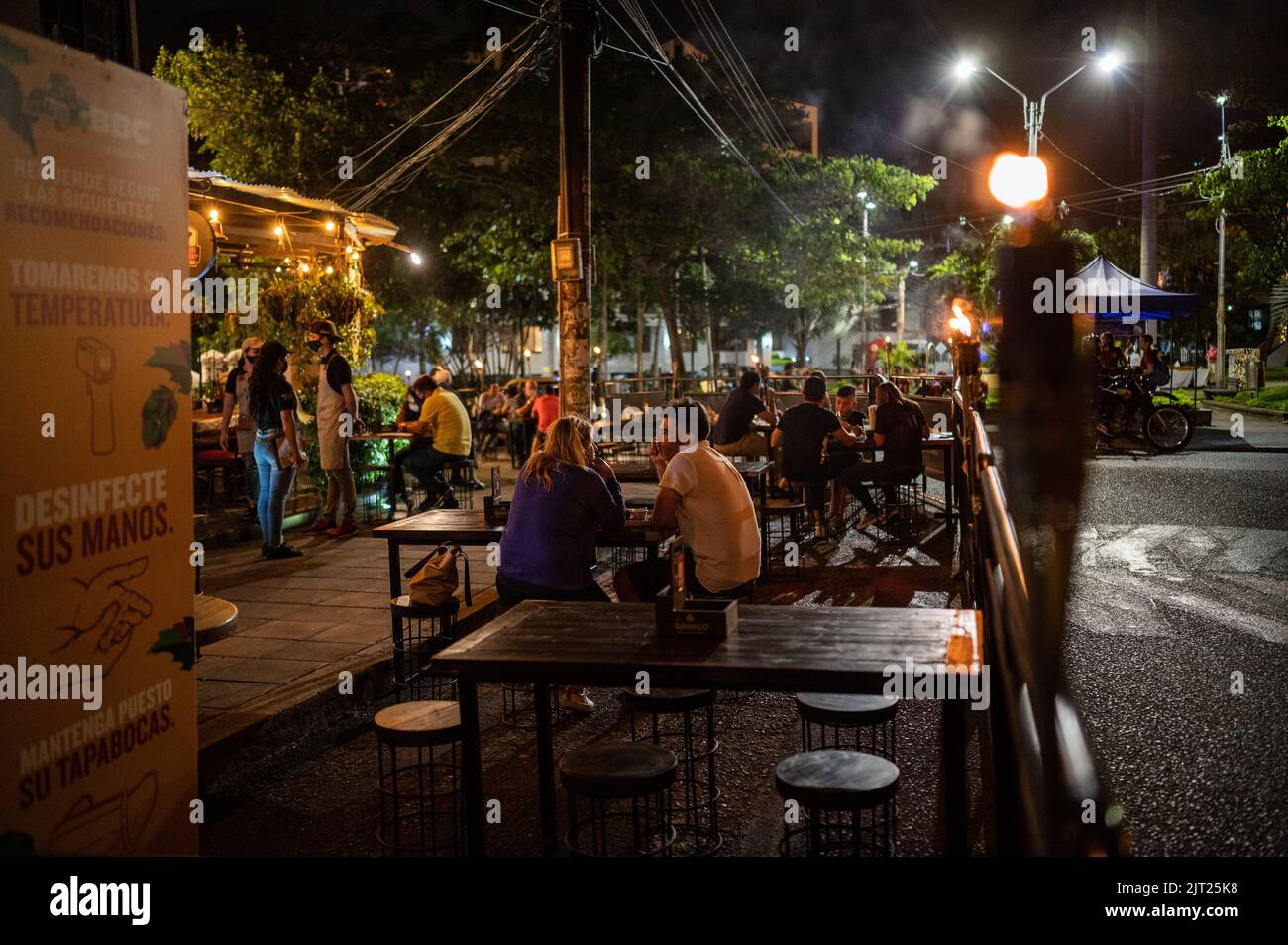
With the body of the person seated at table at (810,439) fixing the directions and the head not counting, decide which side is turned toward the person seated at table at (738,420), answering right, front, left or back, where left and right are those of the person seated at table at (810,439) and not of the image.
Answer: left

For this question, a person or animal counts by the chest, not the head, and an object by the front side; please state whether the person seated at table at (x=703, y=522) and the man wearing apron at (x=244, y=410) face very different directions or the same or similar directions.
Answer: very different directions

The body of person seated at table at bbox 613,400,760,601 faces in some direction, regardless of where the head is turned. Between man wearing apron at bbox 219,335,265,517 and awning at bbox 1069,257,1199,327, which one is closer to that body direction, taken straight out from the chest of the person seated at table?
the man wearing apron

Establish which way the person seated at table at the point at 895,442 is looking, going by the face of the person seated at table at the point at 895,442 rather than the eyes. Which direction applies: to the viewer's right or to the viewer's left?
to the viewer's left

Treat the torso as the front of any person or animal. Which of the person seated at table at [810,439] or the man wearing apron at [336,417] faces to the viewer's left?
the man wearing apron

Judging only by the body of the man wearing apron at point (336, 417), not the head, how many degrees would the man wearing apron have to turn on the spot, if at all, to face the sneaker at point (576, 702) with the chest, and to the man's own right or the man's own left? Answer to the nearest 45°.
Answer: approximately 90° to the man's own left

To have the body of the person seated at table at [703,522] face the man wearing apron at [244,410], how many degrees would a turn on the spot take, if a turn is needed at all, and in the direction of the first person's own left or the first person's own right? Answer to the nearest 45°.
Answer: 0° — they already face them

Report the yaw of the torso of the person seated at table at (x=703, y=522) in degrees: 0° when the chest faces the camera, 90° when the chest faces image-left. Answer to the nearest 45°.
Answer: approximately 135°

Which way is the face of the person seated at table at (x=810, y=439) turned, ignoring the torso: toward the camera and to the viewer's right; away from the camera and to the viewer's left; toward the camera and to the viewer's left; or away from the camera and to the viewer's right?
away from the camera and to the viewer's right

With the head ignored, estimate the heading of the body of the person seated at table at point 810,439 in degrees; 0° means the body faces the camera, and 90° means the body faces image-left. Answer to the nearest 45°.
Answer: approximately 225°

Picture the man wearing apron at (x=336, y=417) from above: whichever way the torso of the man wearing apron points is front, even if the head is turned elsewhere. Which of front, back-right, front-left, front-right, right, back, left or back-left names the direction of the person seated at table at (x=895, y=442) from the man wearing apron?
back
